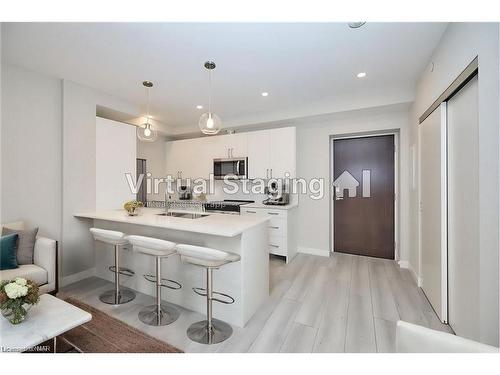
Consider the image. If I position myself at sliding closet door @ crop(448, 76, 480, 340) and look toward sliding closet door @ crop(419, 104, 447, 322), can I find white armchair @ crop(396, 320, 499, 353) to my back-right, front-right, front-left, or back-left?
back-left

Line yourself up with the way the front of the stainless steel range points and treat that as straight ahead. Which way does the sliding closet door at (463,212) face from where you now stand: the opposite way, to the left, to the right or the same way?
to the right

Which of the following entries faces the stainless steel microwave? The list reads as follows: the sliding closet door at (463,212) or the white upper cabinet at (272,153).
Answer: the sliding closet door

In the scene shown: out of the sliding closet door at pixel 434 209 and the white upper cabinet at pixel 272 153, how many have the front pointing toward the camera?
1

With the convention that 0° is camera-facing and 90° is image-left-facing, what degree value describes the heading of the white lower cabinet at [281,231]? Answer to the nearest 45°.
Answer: approximately 45°

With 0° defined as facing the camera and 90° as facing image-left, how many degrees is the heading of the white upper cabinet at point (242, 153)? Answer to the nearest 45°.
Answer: approximately 45°
